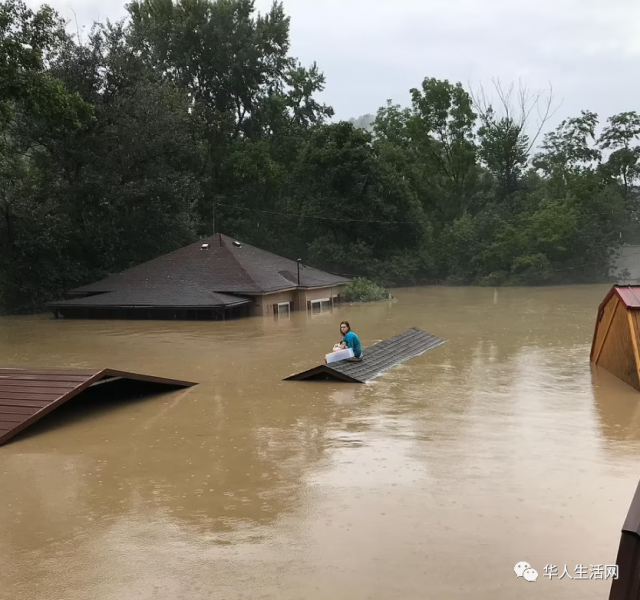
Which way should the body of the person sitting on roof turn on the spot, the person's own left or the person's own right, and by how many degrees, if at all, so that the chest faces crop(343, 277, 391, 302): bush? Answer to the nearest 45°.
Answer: approximately 90° to the person's own right

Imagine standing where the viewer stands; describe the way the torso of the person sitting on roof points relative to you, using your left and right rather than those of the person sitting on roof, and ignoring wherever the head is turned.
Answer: facing to the left of the viewer

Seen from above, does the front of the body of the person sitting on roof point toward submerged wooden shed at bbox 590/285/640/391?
no

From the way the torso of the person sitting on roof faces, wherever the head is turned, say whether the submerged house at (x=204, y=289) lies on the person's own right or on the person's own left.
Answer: on the person's own right
